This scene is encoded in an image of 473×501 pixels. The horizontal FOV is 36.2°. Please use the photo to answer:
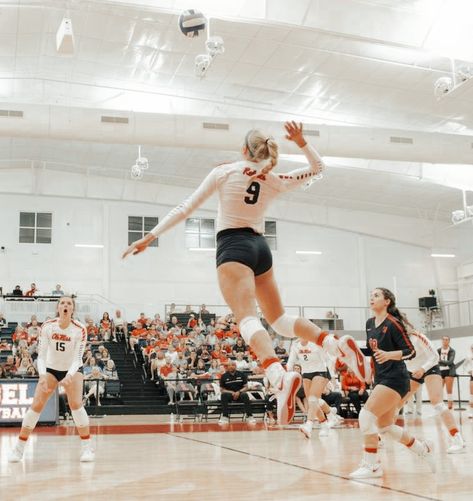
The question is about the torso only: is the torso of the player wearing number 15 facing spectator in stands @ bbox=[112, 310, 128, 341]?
no

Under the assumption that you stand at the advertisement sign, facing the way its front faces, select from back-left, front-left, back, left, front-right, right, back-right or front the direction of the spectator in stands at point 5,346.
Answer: back

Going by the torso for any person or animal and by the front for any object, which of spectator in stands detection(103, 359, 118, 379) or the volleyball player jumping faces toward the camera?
the spectator in stands

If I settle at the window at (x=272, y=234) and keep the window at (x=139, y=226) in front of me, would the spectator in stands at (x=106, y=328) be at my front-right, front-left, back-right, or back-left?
front-left

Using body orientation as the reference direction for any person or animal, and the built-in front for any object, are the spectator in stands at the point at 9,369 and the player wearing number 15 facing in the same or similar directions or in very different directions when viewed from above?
same or similar directions

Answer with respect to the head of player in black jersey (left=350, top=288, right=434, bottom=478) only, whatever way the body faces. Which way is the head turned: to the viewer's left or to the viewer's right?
to the viewer's left

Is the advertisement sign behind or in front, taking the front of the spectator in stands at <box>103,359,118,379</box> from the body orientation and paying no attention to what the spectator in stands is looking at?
in front

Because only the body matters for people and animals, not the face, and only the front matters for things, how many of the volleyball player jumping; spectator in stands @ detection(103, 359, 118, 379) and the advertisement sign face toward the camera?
2

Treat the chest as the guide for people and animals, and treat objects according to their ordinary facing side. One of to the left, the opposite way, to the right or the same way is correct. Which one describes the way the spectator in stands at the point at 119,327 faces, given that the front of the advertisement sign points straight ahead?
the same way

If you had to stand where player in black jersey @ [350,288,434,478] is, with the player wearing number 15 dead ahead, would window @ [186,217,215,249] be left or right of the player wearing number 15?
right

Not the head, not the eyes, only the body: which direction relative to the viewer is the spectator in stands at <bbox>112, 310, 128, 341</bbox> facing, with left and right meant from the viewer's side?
facing the viewer

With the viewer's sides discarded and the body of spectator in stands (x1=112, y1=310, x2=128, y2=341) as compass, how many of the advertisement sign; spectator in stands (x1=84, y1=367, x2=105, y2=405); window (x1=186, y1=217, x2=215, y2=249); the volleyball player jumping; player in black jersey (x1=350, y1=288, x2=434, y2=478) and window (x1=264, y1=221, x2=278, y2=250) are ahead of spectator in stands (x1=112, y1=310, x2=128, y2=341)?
4

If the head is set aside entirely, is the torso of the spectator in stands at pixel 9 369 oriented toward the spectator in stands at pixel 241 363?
no

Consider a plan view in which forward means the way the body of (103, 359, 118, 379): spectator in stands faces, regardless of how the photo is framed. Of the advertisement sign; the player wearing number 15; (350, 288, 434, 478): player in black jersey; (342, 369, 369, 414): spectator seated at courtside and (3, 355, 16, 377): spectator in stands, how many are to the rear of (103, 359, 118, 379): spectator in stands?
0

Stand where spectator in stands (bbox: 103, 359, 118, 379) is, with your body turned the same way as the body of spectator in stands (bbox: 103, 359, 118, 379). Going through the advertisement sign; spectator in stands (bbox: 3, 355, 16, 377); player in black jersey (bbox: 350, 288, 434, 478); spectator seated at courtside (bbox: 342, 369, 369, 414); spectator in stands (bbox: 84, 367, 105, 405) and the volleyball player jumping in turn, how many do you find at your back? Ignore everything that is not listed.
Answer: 0

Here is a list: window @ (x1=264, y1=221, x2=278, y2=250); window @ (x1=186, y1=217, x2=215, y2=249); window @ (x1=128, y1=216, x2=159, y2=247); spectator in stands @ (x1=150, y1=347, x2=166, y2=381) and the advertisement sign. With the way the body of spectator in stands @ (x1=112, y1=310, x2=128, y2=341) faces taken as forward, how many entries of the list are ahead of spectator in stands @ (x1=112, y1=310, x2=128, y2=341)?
2

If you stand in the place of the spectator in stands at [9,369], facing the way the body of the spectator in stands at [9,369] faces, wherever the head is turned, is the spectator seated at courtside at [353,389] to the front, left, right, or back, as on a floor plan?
left

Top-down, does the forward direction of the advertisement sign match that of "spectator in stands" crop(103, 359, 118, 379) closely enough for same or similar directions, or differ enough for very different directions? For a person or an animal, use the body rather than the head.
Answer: same or similar directions

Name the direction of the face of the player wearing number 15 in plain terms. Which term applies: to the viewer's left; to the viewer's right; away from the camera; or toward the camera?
toward the camera

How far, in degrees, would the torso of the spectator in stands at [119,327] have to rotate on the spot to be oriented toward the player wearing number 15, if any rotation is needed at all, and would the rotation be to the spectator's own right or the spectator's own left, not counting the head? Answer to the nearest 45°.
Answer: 0° — they already face them

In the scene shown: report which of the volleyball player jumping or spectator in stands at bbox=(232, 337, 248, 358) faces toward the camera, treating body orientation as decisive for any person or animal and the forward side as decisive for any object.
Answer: the spectator in stands

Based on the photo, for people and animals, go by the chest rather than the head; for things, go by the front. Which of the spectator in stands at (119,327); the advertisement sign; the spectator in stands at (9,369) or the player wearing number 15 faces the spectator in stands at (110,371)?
the spectator in stands at (119,327)

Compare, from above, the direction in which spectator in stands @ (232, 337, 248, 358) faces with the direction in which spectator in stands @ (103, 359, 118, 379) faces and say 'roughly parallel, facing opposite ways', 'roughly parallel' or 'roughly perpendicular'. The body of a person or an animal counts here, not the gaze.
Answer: roughly parallel

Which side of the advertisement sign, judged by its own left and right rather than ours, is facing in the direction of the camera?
front
